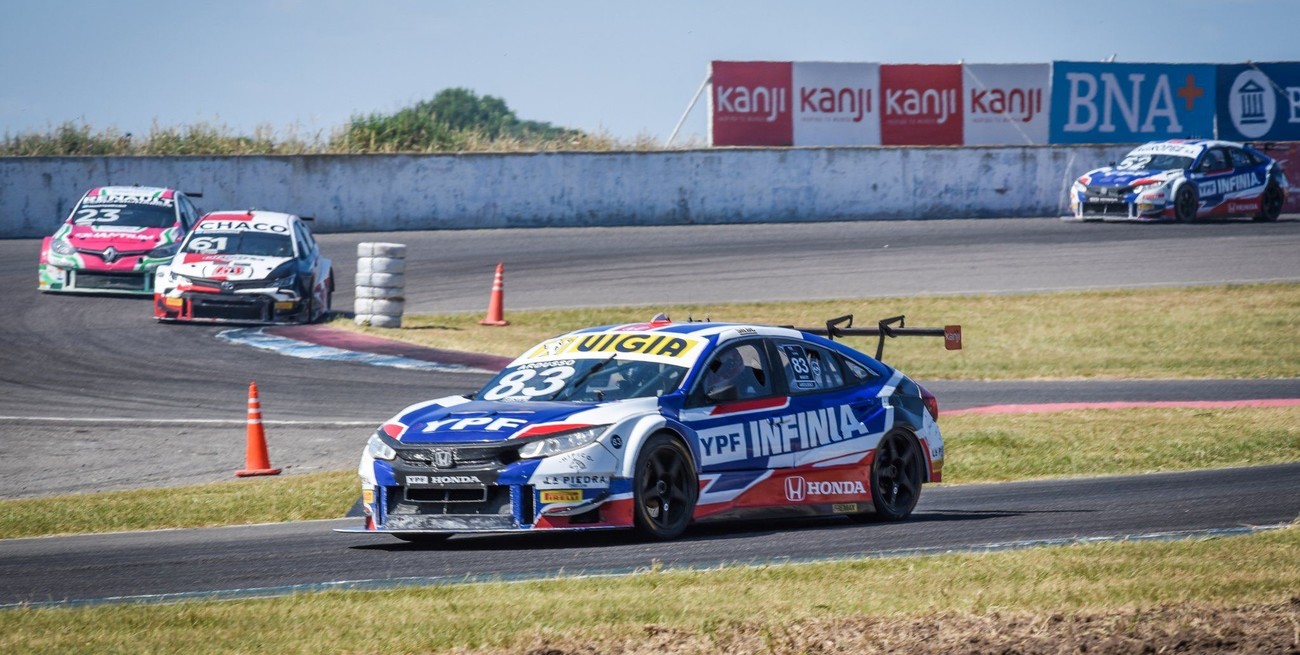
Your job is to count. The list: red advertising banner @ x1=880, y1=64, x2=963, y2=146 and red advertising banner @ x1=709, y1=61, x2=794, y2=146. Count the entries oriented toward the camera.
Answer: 2

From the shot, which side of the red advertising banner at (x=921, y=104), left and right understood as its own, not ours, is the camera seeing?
front

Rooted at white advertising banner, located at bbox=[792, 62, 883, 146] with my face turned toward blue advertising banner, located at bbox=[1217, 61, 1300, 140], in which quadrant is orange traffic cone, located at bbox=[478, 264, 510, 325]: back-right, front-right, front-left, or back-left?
back-right

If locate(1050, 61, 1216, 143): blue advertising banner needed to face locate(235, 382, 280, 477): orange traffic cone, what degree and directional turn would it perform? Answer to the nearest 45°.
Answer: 0° — it already faces it

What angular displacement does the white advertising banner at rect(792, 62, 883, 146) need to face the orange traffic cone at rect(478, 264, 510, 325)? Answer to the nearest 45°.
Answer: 0° — it already faces it

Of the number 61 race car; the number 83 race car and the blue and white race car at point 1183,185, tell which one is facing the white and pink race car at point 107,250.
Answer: the blue and white race car

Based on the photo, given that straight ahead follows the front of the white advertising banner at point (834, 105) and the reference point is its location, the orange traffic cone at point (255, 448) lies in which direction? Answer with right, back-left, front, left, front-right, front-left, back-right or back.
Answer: front

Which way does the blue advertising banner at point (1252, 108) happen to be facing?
toward the camera

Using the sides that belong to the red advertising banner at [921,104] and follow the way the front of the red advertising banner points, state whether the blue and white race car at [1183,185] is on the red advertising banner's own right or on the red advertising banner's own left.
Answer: on the red advertising banner's own left

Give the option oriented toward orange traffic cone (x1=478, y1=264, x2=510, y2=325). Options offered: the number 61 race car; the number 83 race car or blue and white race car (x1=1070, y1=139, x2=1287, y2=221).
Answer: the blue and white race car

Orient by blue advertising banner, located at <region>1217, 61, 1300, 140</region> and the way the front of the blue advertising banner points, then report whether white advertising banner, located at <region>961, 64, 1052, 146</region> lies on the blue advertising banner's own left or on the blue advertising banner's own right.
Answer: on the blue advertising banner's own right

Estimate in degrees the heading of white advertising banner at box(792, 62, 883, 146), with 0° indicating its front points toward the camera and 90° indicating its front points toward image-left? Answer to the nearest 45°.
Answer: approximately 0°

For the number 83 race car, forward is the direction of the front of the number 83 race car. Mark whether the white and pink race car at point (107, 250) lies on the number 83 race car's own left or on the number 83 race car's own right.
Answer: on the number 83 race car's own right
